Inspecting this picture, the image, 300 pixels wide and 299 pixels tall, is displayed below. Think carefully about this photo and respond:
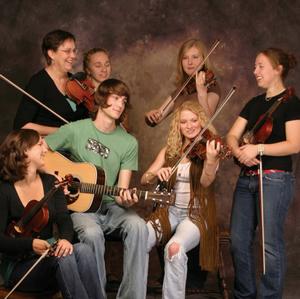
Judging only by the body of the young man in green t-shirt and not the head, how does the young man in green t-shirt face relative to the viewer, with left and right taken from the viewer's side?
facing the viewer

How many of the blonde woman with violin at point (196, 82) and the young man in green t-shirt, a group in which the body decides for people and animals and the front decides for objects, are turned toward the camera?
2

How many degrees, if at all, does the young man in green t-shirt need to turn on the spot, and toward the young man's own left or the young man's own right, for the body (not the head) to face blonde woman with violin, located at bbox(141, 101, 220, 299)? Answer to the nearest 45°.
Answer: approximately 90° to the young man's own left

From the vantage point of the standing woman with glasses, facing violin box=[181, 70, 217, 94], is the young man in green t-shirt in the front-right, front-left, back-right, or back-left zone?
front-right

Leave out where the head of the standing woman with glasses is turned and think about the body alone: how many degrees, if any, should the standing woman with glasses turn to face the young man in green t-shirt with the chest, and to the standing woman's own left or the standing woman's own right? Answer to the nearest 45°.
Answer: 0° — they already face them

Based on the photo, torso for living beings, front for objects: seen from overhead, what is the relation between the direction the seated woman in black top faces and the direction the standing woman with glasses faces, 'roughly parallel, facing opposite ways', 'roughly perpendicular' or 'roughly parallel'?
roughly parallel

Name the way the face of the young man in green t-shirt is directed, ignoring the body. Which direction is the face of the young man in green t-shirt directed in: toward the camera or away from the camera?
toward the camera

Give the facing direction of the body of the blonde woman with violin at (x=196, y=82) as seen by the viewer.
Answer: toward the camera

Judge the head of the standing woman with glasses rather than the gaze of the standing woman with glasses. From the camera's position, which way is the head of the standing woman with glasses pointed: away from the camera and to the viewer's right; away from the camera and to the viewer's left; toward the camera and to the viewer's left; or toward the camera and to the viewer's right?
toward the camera and to the viewer's right
